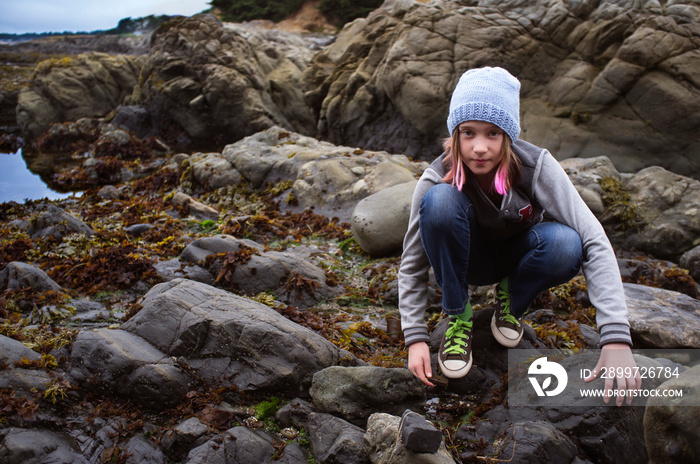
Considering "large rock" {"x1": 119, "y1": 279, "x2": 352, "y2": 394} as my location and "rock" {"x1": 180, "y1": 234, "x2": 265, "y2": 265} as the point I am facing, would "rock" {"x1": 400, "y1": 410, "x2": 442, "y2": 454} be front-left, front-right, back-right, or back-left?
back-right

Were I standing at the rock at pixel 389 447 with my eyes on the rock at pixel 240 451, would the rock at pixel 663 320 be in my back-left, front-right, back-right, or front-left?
back-right

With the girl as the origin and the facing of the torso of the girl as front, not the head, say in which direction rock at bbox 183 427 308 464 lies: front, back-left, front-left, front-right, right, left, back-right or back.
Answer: front-right

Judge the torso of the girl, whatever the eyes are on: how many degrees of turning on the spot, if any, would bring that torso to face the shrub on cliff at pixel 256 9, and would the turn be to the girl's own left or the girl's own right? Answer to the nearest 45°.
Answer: approximately 135° to the girl's own right

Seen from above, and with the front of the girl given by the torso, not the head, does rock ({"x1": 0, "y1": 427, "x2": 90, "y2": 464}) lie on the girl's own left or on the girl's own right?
on the girl's own right

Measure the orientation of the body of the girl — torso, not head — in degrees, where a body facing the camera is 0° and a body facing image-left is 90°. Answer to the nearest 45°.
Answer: approximately 0°

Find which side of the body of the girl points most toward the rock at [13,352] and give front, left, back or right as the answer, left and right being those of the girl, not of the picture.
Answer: right
